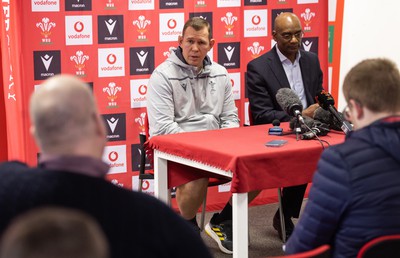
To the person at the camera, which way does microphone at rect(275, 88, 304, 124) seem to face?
facing away from the viewer and to the left of the viewer

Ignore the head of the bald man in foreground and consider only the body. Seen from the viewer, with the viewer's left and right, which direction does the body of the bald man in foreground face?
facing away from the viewer and to the right of the viewer

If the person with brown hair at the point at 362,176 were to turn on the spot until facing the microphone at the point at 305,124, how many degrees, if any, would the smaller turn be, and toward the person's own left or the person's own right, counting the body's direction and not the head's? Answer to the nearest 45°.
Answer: approximately 45° to the person's own right

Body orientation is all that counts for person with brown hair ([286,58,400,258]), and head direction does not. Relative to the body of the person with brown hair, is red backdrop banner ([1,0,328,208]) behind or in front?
in front

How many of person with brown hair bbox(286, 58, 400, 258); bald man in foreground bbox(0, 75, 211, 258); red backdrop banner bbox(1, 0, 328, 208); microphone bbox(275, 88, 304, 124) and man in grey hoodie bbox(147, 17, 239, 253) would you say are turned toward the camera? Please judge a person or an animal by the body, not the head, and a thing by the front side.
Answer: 2

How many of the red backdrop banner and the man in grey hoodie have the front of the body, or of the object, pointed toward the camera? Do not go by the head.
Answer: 2

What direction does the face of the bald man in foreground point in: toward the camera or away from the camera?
away from the camera

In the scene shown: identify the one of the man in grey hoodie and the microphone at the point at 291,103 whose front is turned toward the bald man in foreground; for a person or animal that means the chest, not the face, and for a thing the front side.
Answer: the man in grey hoodie

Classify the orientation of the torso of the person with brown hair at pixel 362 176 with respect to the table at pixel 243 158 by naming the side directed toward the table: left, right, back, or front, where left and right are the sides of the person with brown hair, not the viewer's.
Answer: front

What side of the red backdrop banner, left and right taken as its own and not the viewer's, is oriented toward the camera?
front

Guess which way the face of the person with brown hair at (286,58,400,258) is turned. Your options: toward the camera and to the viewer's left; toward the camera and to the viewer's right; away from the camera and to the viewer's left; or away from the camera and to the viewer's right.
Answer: away from the camera and to the viewer's left

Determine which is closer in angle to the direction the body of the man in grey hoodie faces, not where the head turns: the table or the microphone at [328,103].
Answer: the table

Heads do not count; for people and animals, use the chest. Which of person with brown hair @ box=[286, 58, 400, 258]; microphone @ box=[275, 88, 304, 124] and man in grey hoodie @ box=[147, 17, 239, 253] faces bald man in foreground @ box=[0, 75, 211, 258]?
the man in grey hoodie

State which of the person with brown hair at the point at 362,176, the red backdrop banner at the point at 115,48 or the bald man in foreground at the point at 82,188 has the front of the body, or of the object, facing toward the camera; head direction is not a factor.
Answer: the red backdrop banner

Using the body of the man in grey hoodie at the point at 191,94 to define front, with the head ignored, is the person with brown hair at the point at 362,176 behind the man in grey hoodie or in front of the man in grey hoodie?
in front
